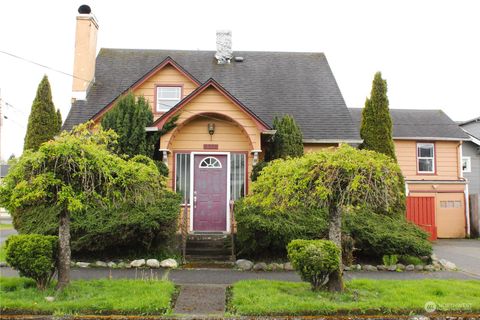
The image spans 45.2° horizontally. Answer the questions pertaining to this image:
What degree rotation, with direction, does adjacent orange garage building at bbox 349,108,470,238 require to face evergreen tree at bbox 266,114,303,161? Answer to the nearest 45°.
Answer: approximately 45° to its right

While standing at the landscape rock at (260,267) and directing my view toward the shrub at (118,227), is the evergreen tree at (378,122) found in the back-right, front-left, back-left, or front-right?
back-right

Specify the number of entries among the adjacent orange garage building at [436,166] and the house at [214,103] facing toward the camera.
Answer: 2

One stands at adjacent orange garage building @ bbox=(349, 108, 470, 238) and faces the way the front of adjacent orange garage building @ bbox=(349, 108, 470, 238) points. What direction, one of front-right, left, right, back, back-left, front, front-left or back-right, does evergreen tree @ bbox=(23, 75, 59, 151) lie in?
front-right

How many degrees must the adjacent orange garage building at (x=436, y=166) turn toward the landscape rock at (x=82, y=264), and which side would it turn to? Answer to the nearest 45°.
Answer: approximately 45° to its right

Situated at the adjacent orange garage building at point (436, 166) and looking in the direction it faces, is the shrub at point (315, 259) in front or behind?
in front

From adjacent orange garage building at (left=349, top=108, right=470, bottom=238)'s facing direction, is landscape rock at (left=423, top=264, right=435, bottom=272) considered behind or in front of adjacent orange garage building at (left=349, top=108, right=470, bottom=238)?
in front

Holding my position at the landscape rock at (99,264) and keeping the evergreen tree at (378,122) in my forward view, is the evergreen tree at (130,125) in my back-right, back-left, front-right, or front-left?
front-left

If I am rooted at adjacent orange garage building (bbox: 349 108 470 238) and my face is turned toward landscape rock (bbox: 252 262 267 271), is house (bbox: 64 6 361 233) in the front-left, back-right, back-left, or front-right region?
front-right

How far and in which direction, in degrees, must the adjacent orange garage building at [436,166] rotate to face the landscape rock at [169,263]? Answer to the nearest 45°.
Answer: approximately 45° to its right

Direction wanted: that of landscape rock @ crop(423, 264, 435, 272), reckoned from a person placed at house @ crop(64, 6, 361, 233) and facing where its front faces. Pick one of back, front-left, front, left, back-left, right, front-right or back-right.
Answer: front-left

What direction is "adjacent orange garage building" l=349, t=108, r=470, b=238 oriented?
toward the camera

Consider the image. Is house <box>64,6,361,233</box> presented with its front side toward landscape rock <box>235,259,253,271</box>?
yes

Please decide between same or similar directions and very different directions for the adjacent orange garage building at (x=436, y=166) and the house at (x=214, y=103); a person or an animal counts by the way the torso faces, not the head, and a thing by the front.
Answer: same or similar directions
